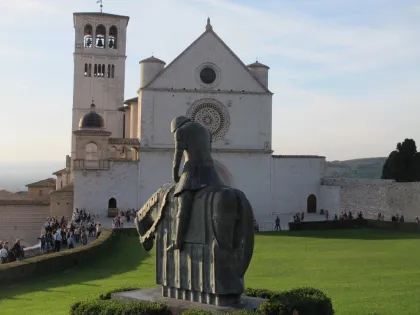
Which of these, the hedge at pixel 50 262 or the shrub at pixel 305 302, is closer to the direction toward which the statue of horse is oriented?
the hedge

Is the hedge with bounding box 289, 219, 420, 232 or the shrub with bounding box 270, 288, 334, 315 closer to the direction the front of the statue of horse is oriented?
the hedge

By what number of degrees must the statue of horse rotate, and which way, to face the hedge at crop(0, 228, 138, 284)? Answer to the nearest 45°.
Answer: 0° — it already faces it

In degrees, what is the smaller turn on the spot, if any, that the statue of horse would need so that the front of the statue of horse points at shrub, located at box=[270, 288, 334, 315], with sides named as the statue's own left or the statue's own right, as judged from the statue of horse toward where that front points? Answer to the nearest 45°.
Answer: approximately 135° to the statue's own right

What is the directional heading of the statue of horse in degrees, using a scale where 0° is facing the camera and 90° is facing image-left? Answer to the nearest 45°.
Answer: approximately 135°

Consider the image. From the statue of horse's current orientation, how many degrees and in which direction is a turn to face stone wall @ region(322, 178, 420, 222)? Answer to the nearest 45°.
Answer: approximately 45° to its right
